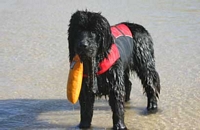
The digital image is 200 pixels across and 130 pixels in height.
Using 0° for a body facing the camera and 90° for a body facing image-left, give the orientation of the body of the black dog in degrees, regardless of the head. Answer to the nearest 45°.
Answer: approximately 45°
